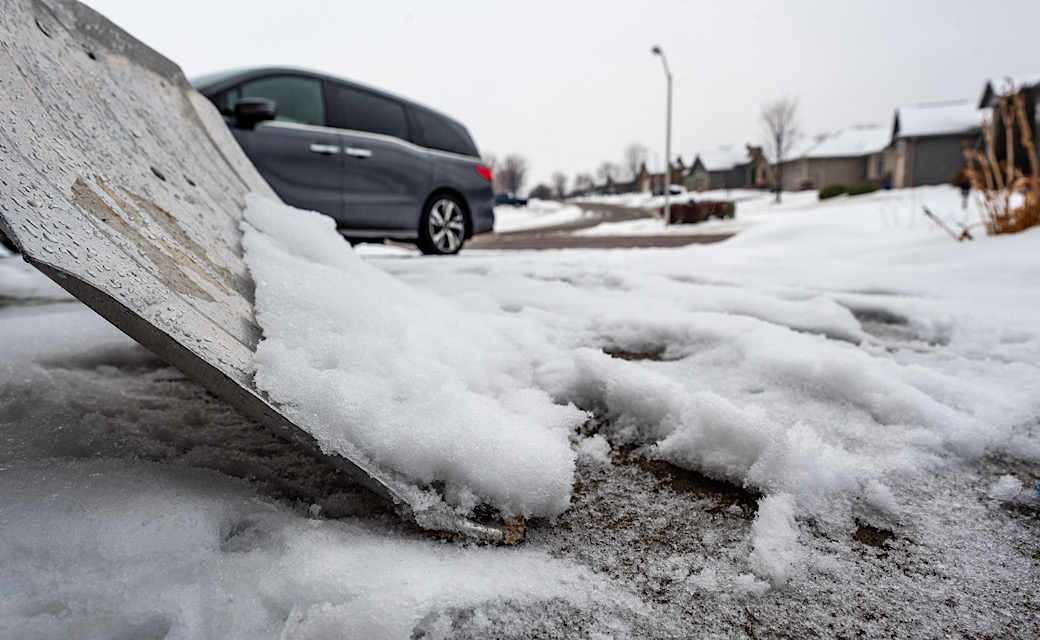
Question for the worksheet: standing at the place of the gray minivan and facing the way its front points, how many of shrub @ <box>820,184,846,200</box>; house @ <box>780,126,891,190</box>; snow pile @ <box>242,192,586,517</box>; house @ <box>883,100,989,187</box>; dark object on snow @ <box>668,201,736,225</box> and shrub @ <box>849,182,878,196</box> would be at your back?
5

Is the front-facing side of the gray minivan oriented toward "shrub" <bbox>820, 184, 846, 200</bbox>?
no

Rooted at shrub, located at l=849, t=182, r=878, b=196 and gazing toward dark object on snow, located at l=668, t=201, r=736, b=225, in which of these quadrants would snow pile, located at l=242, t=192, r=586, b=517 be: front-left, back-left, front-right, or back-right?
front-left

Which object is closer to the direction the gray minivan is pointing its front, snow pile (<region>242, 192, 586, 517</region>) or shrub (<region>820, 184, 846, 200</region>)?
the snow pile

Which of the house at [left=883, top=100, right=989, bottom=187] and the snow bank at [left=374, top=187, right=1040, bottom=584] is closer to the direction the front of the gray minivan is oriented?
the snow bank

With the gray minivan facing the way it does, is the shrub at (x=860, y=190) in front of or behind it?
behind

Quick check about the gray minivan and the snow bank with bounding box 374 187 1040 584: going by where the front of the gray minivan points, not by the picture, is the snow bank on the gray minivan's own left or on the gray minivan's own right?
on the gray minivan's own left

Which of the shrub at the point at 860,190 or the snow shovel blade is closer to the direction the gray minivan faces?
the snow shovel blade

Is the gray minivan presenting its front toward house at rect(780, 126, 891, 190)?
no

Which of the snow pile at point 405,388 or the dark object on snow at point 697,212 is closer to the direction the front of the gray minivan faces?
the snow pile

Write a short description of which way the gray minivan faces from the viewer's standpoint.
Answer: facing the viewer and to the left of the viewer
